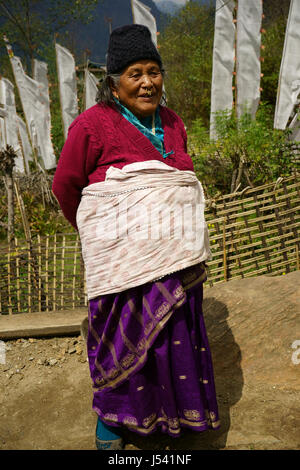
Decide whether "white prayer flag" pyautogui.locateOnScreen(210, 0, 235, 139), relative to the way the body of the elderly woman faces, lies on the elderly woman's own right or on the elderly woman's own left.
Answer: on the elderly woman's own left

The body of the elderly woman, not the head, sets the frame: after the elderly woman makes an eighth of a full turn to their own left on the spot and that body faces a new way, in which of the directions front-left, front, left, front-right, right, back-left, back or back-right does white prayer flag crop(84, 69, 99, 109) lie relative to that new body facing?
left

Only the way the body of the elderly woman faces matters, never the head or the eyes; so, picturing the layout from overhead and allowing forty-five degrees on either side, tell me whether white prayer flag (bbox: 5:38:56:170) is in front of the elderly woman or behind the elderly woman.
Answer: behind

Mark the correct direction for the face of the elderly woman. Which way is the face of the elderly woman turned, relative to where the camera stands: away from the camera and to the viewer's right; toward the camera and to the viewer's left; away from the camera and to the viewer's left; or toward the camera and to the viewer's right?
toward the camera and to the viewer's right

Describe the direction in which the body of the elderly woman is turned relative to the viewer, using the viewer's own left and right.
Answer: facing the viewer and to the right of the viewer

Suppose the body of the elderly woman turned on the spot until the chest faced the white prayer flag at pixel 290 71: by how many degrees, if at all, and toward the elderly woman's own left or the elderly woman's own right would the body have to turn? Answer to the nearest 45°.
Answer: approximately 90° to the elderly woman's own left

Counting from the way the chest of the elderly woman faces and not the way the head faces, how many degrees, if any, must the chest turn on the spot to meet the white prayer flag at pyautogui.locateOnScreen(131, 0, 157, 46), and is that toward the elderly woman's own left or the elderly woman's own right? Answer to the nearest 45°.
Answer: approximately 135° to the elderly woman's own left

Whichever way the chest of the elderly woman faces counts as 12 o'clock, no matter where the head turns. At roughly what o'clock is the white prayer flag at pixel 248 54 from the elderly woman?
The white prayer flag is roughly at 8 o'clock from the elderly woman.
